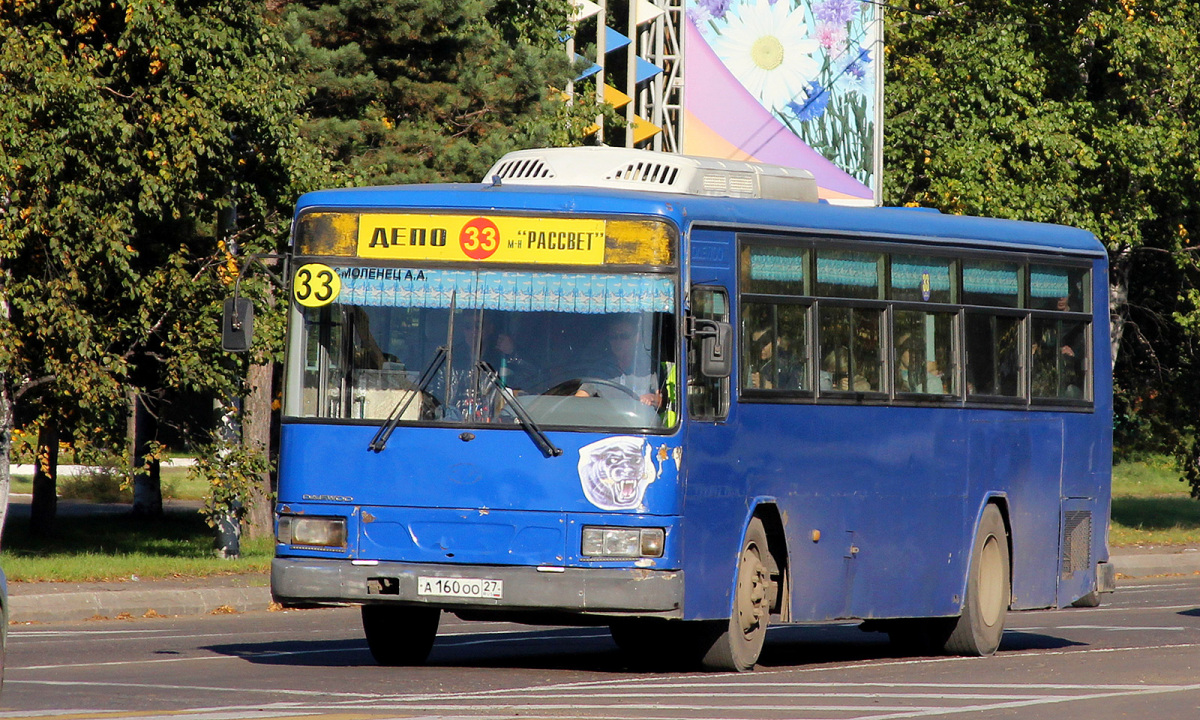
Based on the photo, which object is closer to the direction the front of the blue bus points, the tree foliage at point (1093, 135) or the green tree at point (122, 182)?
the green tree

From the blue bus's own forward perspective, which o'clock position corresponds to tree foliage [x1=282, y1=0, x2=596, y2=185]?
The tree foliage is roughly at 4 o'clock from the blue bus.

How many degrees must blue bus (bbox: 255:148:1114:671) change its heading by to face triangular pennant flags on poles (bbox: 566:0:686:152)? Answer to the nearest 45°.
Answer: approximately 135° to its right

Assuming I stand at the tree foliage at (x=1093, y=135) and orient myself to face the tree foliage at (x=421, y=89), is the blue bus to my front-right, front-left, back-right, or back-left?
front-left

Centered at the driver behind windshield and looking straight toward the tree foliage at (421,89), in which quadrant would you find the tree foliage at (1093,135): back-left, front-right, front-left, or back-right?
front-right

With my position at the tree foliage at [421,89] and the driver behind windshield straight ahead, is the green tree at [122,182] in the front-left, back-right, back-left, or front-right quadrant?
front-right

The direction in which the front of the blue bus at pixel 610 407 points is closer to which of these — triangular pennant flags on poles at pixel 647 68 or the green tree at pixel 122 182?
the green tree

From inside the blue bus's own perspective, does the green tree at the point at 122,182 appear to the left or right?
on its right
